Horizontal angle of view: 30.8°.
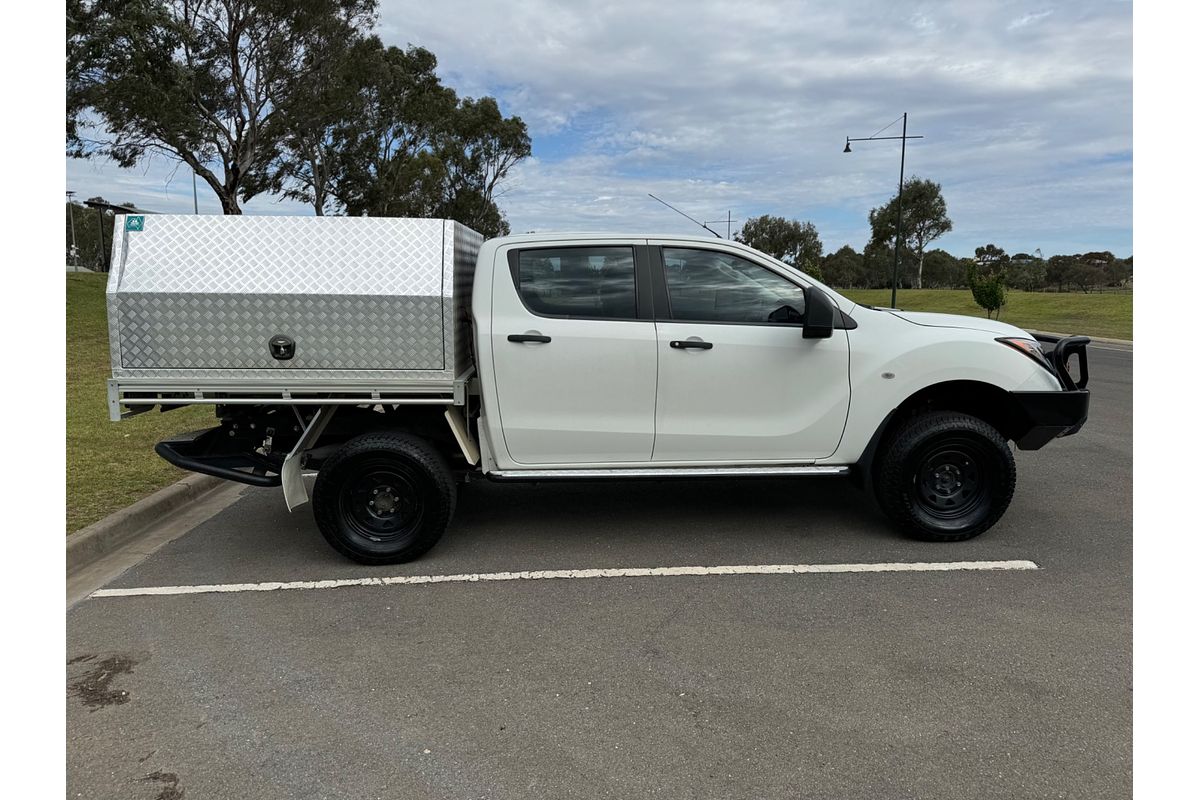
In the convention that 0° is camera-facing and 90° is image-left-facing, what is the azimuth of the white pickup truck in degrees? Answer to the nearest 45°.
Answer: approximately 270°

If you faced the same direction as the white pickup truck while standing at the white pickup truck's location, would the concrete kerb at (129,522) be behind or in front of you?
behind
